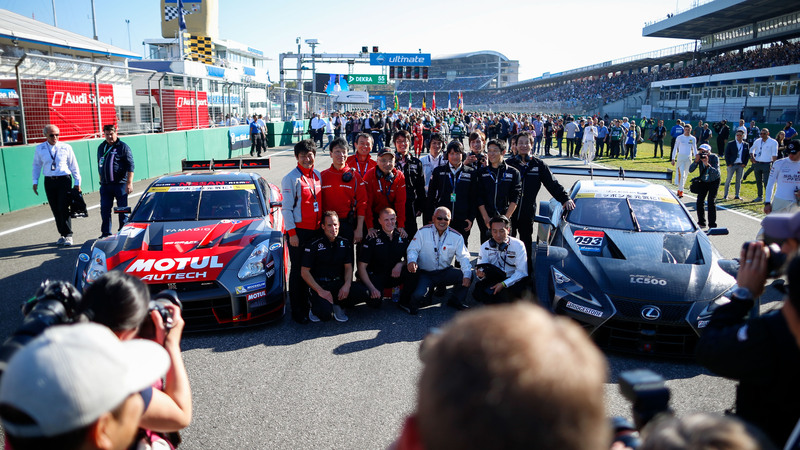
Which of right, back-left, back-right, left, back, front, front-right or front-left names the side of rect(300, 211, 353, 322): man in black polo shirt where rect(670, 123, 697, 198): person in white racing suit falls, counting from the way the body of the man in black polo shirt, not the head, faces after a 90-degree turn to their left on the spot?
front-left

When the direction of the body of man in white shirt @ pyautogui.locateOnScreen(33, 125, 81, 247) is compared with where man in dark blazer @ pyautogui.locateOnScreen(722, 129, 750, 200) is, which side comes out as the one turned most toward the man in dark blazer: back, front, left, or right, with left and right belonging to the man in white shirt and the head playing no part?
left

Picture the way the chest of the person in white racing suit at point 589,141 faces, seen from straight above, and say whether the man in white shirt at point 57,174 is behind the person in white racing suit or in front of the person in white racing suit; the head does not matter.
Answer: in front

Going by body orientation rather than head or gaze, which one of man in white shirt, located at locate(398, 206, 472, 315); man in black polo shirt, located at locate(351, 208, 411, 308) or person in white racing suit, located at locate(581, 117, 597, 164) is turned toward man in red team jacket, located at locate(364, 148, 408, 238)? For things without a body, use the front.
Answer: the person in white racing suit

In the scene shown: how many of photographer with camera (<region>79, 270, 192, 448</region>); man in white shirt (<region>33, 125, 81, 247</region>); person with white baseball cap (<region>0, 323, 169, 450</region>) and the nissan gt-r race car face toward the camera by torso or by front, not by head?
2

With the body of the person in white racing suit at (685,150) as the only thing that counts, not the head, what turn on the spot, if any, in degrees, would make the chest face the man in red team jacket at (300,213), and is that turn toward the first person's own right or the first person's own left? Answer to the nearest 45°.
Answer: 0° — they already face them

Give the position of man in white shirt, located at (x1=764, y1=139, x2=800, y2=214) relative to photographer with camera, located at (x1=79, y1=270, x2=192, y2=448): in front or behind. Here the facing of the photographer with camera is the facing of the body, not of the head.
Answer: in front

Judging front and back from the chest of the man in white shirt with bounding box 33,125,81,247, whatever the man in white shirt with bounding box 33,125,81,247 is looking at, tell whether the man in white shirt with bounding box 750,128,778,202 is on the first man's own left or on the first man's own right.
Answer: on the first man's own left

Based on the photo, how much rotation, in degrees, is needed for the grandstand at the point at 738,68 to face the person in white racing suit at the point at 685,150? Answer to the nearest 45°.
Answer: approximately 45° to its left
